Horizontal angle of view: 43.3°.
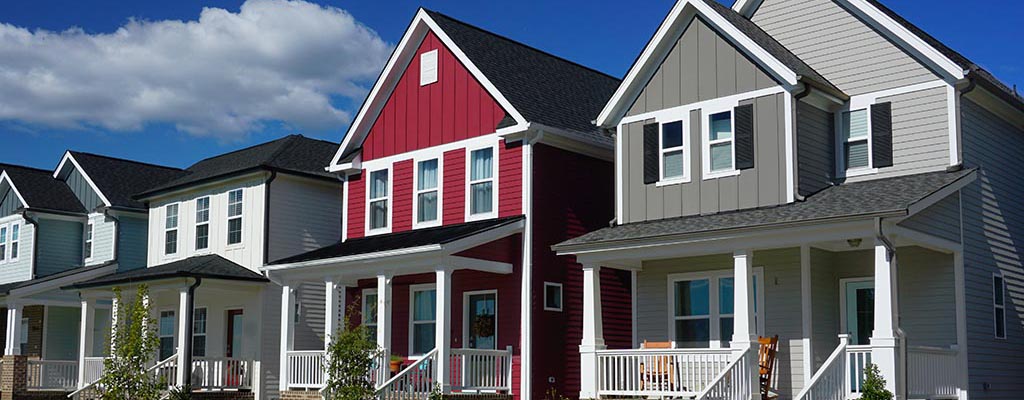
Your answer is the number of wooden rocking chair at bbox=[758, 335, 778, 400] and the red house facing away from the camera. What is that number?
0

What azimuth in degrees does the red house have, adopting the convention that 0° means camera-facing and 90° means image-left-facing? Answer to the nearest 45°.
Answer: approximately 45°

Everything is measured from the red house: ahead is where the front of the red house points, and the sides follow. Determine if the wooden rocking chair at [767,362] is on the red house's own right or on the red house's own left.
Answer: on the red house's own left

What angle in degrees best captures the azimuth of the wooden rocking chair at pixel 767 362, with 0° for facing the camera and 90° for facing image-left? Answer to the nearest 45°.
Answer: approximately 45°

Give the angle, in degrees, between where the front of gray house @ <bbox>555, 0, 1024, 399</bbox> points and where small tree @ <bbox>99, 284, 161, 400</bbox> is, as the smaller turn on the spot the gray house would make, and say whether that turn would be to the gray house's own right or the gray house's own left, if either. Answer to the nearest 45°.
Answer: approximately 45° to the gray house's own right

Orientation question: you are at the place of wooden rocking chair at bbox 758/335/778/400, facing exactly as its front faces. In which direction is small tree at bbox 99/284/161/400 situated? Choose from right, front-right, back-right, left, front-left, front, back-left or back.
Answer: front-right

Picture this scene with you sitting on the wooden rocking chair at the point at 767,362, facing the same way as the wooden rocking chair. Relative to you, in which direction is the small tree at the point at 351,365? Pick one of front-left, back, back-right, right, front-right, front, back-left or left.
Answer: front-right

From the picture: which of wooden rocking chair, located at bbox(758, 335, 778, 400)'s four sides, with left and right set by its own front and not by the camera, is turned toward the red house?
right

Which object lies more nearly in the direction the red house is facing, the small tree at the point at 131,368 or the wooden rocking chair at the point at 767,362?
the small tree

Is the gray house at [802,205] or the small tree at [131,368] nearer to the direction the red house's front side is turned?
the small tree

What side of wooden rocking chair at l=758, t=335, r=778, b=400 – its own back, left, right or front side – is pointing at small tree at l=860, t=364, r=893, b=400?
left

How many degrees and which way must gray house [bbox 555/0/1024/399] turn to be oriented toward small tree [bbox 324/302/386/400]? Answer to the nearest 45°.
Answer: approximately 45° to its right

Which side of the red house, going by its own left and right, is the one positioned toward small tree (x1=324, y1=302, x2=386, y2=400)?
front

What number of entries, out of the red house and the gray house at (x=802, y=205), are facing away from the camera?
0

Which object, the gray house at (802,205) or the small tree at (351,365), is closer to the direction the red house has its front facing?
the small tree
